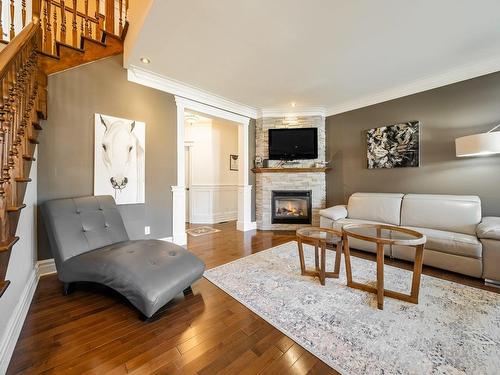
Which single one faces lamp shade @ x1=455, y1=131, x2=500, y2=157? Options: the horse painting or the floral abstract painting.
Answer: the horse painting

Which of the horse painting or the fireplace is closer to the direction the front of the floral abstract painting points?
the horse painting

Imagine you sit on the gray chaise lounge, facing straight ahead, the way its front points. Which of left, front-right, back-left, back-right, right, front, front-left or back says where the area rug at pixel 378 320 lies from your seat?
front

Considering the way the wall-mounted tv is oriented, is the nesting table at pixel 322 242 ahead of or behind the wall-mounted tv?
ahead

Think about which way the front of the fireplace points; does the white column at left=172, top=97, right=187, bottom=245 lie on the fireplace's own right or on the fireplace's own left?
on the fireplace's own right

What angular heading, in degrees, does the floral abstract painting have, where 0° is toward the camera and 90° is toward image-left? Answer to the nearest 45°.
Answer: approximately 45°

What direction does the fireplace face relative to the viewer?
toward the camera

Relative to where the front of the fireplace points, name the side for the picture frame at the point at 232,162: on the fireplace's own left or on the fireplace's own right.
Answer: on the fireplace's own right

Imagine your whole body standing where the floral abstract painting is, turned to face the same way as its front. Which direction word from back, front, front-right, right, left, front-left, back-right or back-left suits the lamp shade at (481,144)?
left

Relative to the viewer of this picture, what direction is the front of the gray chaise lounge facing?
facing the viewer and to the right of the viewer

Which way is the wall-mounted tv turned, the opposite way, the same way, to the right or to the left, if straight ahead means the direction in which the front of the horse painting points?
to the right

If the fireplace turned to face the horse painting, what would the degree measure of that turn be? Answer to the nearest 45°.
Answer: approximately 45° to its right

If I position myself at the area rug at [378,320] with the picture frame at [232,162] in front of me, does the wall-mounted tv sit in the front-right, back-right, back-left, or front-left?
front-right

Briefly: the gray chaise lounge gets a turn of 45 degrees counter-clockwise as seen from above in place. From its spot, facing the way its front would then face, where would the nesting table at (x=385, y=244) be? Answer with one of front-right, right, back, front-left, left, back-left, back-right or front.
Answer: front-right

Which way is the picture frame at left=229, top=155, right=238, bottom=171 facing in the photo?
toward the camera
